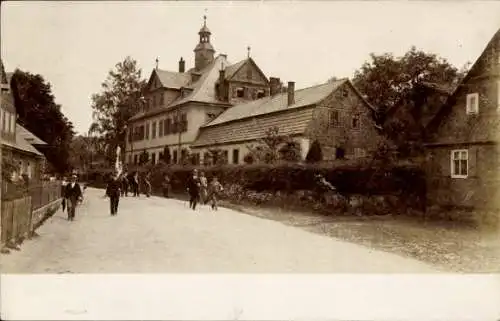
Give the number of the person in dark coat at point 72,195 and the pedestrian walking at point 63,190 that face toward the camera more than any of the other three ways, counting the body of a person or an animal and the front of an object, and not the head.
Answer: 2

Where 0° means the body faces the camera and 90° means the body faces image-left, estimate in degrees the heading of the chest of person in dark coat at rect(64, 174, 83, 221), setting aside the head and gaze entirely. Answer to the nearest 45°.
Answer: approximately 0°

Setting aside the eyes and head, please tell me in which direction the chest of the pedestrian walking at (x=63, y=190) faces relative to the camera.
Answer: toward the camera

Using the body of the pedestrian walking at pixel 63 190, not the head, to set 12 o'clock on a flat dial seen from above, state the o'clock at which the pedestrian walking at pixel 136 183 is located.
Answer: the pedestrian walking at pixel 136 183 is roughly at 8 o'clock from the pedestrian walking at pixel 63 190.

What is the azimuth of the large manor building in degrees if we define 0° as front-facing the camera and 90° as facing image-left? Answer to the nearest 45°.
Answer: approximately 45°

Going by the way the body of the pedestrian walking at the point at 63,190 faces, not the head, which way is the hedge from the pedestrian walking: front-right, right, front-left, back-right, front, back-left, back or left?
left

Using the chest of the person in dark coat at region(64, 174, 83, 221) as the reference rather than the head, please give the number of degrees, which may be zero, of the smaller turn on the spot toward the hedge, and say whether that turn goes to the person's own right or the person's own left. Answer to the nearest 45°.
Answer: approximately 90° to the person's own left
